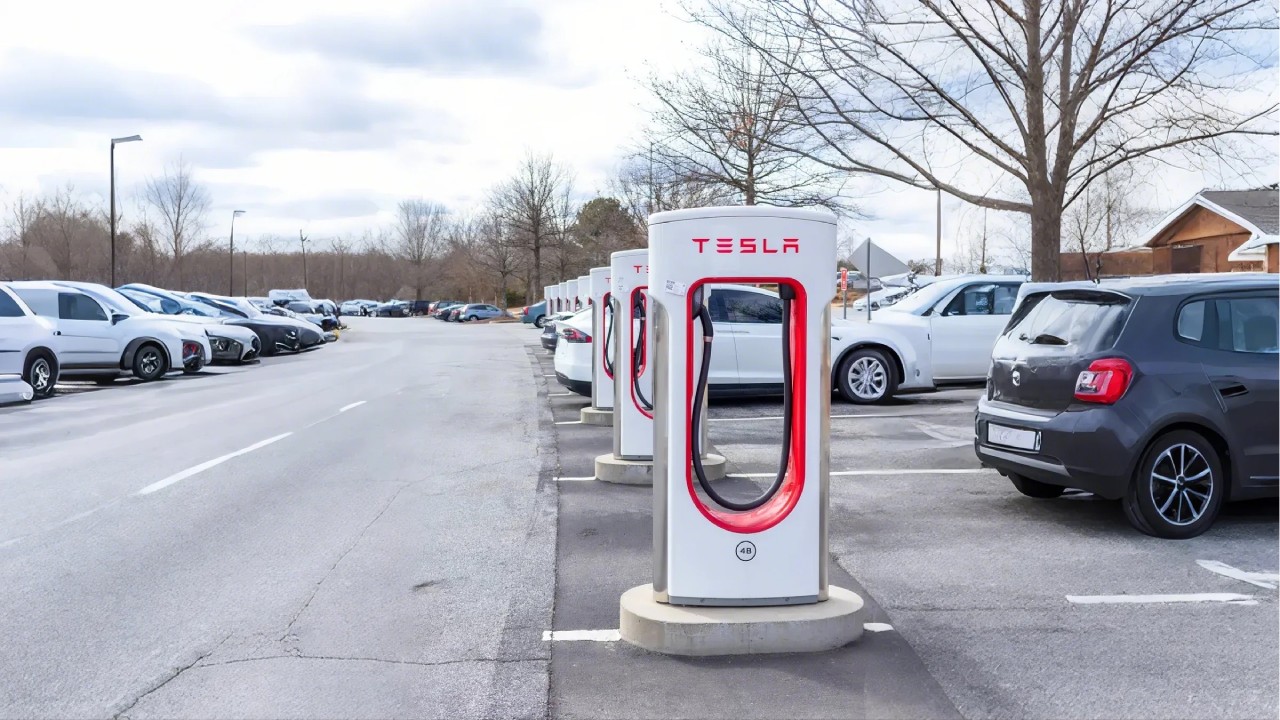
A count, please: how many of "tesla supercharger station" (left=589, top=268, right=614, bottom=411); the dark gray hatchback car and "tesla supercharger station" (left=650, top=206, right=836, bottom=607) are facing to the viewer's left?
0

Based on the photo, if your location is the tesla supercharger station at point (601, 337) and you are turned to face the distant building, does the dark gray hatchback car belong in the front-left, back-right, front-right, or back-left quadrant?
back-right

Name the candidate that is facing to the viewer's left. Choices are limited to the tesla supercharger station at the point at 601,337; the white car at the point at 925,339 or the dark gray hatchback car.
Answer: the white car

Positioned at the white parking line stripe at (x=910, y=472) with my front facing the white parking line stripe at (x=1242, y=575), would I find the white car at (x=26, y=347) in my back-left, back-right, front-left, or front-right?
back-right

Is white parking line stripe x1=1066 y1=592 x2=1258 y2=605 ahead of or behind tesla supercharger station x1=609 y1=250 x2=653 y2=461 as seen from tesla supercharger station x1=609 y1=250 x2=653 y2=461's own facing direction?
ahead

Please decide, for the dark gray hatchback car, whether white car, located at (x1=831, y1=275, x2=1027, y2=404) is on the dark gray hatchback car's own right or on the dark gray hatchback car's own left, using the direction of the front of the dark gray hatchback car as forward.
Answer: on the dark gray hatchback car's own left

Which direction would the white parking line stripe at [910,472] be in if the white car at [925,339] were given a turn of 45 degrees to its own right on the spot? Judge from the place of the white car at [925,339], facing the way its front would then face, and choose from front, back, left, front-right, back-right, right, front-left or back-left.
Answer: back-left

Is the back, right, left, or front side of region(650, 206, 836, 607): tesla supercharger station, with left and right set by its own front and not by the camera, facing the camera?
front

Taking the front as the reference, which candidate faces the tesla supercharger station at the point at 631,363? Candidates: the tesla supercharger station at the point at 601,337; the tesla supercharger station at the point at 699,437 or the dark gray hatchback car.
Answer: the tesla supercharger station at the point at 601,337

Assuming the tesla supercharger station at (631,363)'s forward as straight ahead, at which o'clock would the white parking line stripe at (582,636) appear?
The white parking line stripe is roughly at 12 o'clock from the tesla supercharger station.

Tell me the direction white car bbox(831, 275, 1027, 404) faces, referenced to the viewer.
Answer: facing to the left of the viewer

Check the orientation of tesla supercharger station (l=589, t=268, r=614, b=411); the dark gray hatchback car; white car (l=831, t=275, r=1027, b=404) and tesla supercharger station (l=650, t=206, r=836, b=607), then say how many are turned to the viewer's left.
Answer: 1

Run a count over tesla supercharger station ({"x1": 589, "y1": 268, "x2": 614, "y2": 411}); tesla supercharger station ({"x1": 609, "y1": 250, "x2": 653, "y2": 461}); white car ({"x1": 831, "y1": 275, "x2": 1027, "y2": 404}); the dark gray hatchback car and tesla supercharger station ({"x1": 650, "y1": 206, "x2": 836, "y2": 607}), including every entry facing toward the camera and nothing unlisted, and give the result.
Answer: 3

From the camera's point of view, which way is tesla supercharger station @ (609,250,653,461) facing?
toward the camera
